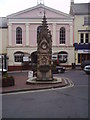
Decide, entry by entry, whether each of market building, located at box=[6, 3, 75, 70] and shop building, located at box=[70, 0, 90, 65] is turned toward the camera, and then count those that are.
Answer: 2

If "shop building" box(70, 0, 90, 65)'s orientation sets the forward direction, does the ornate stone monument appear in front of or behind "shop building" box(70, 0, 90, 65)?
in front

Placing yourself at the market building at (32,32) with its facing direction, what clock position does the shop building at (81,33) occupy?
the shop building at (81,33) is roughly at 9 o'clock from the market building at (32,32).

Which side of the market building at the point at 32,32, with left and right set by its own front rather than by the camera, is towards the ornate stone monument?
front

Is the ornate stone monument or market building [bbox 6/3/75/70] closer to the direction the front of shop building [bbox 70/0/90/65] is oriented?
the ornate stone monument

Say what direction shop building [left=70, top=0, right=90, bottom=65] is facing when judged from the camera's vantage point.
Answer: facing the viewer

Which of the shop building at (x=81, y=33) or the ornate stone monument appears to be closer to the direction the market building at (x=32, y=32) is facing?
the ornate stone monument

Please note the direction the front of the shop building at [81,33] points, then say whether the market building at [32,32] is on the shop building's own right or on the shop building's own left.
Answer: on the shop building's own right

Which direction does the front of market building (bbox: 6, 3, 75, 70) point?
toward the camera
